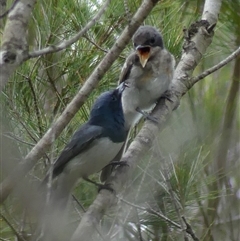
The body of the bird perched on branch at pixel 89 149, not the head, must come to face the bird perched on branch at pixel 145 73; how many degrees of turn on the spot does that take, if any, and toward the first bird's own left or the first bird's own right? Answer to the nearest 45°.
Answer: approximately 45° to the first bird's own left

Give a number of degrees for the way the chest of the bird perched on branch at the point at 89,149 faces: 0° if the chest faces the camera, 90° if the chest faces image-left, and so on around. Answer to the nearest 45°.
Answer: approximately 270°

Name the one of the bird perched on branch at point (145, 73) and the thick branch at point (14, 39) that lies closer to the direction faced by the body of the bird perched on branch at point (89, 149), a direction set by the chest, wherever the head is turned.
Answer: the bird perched on branch

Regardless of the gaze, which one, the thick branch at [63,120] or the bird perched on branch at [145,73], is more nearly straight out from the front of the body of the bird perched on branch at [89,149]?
the bird perched on branch
